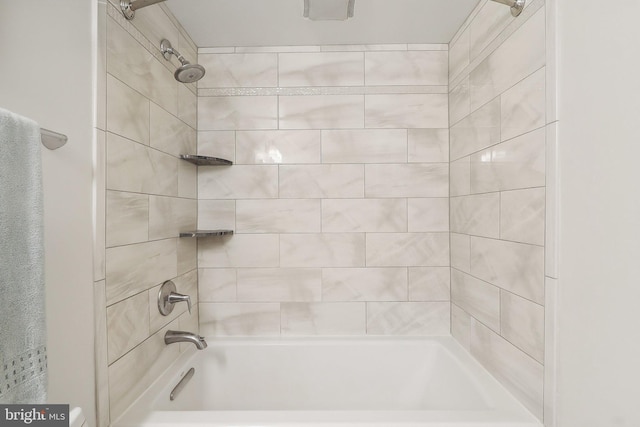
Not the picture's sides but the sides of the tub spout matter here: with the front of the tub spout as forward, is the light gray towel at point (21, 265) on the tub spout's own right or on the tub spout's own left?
on the tub spout's own right

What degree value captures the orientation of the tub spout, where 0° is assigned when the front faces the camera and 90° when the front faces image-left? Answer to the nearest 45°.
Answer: approximately 270°

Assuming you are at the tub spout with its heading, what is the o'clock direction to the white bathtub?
The white bathtub is roughly at 12 o'clock from the tub spout.
